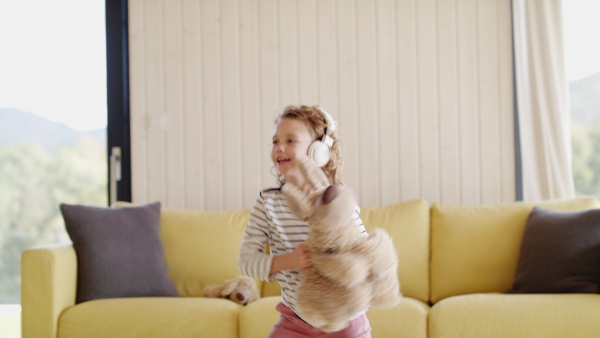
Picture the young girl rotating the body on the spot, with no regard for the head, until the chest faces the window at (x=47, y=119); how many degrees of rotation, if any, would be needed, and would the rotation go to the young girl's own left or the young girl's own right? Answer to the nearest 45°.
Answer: approximately 90° to the young girl's own right

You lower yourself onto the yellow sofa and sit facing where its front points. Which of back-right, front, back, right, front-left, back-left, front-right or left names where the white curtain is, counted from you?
back-left

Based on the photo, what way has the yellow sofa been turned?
toward the camera

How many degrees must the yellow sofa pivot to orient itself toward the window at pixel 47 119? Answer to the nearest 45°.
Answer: approximately 135° to its right

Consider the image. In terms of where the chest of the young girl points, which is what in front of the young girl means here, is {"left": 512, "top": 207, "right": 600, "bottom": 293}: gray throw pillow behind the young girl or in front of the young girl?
behind

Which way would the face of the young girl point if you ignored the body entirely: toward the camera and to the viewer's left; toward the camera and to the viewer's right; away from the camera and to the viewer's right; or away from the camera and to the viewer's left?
toward the camera and to the viewer's left

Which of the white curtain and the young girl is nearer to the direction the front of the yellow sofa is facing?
the young girl

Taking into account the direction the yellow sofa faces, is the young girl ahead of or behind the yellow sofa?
ahead

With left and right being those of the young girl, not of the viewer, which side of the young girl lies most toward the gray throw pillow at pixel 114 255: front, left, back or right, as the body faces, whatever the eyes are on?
right

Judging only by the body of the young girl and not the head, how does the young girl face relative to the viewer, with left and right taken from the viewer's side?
facing the viewer and to the left of the viewer

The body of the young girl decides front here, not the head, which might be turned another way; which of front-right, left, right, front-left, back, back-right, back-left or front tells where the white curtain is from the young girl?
back

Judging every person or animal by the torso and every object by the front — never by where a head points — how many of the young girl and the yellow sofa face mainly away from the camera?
0
